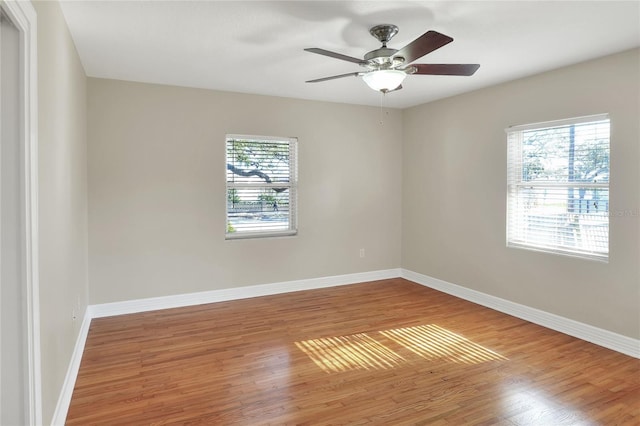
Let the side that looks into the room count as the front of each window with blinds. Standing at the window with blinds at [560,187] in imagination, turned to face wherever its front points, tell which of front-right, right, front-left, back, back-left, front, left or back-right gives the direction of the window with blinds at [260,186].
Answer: front-right

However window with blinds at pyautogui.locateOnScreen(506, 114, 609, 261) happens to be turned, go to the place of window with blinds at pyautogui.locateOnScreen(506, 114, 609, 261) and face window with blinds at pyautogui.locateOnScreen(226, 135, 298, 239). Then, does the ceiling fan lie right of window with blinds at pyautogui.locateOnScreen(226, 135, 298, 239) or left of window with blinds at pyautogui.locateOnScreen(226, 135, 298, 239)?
left

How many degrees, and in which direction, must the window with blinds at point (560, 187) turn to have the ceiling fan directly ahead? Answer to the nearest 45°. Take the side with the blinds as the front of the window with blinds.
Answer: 0° — it already faces it

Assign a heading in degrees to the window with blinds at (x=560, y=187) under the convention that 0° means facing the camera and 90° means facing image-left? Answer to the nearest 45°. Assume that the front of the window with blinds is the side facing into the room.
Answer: approximately 45°
